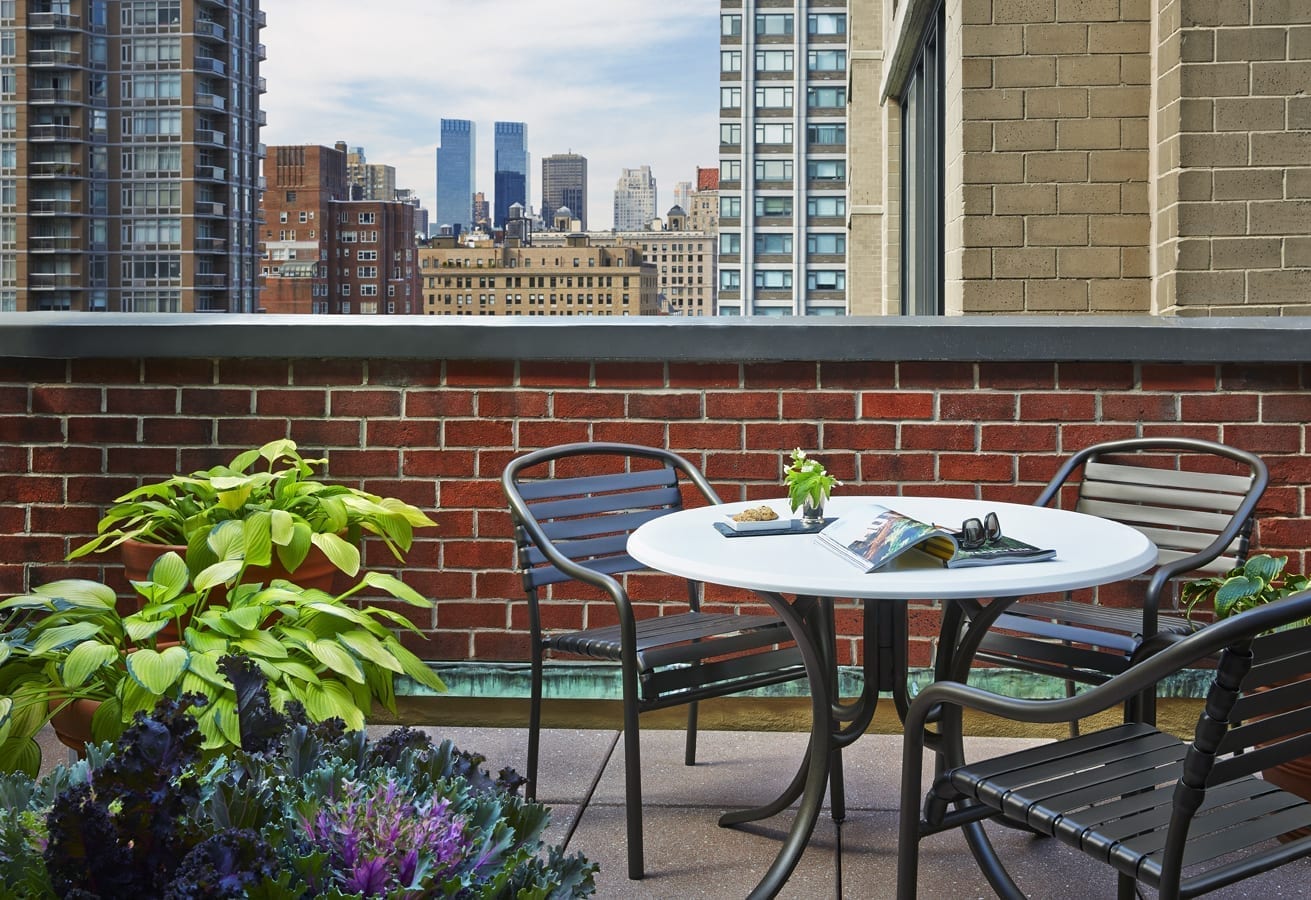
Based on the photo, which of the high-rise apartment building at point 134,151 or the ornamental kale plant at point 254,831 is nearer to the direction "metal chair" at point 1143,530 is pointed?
the ornamental kale plant

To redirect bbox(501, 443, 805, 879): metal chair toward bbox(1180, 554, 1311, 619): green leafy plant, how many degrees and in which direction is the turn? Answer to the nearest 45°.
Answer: approximately 45° to its left

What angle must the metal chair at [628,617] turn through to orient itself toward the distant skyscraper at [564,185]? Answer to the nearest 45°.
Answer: approximately 135° to its left

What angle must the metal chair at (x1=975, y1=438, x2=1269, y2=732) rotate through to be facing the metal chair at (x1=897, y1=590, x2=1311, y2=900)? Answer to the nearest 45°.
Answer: approximately 45° to its left

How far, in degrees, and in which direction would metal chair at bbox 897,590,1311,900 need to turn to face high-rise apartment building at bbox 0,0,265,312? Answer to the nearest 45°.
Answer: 0° — it already faces it

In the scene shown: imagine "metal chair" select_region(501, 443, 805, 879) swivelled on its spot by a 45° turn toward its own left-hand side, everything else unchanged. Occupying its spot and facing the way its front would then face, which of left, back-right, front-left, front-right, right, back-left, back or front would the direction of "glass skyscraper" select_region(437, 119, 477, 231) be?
left

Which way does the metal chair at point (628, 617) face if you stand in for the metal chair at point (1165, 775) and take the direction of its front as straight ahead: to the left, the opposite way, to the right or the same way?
the opposite way

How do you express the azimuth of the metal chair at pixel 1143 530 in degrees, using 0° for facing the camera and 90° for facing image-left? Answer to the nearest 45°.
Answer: approximately 45°

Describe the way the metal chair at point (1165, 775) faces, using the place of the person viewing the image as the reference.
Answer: facing away from the viewer and to the left of the viewer

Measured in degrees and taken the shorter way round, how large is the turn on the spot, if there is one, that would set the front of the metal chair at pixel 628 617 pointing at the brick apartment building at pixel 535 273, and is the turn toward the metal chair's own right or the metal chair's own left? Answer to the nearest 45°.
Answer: approximately 135° to the metal chair's own left
